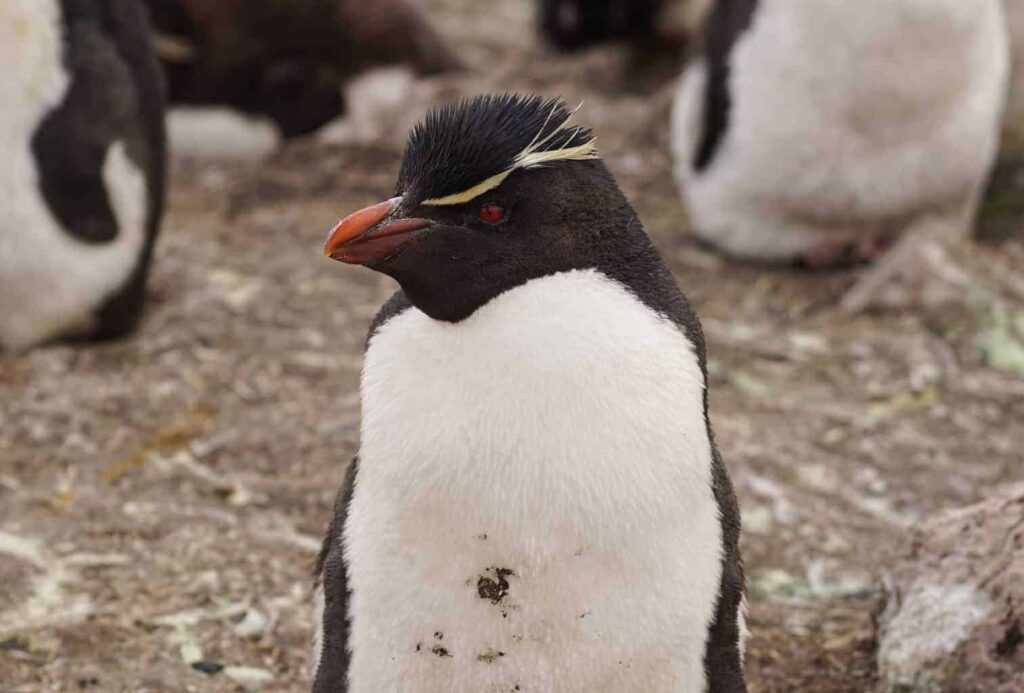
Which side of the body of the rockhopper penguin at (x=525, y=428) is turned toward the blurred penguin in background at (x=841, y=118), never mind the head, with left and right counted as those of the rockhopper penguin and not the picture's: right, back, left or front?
back

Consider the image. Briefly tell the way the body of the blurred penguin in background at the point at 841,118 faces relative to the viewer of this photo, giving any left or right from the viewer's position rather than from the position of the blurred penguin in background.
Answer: facing the viewer and to the right of the viewer

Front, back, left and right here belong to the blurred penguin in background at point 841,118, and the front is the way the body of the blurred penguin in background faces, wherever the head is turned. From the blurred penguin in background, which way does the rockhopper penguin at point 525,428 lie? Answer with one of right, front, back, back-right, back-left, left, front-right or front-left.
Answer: front-right

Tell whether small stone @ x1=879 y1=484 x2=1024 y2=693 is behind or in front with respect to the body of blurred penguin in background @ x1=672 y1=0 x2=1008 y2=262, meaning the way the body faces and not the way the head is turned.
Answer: in front

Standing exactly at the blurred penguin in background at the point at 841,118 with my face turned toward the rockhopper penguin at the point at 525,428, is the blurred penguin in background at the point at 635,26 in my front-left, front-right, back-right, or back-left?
back-right

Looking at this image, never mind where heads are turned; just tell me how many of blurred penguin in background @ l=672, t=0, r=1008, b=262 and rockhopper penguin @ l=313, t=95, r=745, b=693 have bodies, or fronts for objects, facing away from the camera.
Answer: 0

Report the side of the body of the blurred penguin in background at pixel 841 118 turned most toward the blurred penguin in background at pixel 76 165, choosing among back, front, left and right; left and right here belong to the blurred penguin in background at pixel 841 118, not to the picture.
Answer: right

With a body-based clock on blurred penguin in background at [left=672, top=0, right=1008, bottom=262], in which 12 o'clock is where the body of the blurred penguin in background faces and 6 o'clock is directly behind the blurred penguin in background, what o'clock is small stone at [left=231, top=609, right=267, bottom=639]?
The small stone is roughly at 2 o'clock from the blurred penguin in background.

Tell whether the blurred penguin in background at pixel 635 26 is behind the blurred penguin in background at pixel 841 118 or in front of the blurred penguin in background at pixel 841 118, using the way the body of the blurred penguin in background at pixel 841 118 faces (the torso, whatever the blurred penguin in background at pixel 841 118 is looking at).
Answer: behind

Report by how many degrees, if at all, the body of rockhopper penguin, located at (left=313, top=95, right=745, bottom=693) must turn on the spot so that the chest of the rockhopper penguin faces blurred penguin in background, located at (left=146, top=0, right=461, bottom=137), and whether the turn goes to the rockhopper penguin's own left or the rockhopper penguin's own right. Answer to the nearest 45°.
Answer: approximately 180°

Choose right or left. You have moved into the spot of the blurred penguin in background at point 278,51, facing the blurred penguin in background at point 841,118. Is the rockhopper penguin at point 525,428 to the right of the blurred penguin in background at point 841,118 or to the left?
right

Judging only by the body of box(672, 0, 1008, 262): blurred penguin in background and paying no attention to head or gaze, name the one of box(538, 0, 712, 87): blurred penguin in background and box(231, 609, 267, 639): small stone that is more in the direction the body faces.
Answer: the small stone

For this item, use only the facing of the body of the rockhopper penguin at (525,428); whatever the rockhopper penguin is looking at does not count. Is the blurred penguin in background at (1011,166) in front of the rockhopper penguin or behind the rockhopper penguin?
behind
